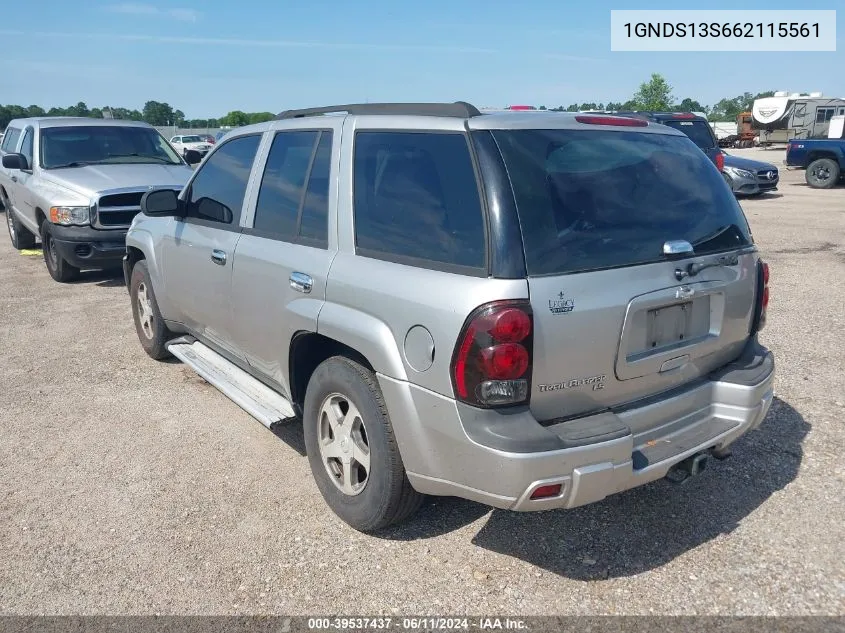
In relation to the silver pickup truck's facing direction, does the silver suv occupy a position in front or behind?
in front

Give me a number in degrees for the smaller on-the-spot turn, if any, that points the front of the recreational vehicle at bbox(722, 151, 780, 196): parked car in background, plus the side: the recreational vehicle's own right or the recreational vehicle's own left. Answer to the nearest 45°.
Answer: approximately 45° to the recreational vehicle's own left

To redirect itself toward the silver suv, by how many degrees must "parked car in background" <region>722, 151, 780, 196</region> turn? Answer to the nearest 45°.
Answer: approximately 45° to its right

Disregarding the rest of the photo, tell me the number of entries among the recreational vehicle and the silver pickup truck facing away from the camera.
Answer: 0

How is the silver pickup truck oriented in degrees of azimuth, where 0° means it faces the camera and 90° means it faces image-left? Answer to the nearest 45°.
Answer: approximately 315°

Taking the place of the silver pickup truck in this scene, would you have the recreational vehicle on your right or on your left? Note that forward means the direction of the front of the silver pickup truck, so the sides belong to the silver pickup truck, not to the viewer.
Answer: on your left

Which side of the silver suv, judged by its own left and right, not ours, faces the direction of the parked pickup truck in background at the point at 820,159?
right

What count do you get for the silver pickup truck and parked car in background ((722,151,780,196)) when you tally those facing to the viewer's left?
0

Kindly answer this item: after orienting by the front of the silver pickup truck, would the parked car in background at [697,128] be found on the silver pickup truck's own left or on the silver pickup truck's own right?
on the silver pickup truck's own left

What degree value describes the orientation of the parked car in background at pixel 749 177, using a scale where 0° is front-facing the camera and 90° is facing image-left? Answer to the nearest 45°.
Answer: approximately 315°

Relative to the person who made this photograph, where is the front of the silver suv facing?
facing away from the viewer and to the left of the viewer

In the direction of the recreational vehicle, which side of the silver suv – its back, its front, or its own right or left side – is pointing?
right

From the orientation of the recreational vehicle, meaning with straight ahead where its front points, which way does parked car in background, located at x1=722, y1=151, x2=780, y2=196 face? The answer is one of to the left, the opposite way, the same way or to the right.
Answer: to the left

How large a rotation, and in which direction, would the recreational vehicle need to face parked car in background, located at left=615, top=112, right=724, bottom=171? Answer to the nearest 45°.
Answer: approximately 45° to its left
